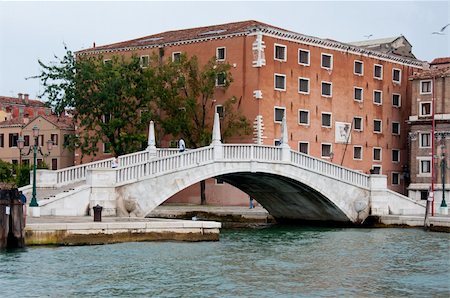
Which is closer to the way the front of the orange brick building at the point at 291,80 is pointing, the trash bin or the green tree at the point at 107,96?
the trash bin

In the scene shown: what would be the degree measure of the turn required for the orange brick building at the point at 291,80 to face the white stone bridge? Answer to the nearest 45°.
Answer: approximately 45° to its right

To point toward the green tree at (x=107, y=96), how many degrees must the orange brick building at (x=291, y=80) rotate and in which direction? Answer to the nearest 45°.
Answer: approximately 135° to its right

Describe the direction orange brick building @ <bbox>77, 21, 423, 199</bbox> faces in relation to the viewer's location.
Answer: facing the viewer and to the right of the viewer

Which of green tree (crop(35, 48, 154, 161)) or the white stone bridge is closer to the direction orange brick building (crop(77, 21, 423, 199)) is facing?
the white stone bridge

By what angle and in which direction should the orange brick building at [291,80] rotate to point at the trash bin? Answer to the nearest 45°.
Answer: approximately 45° to its right
